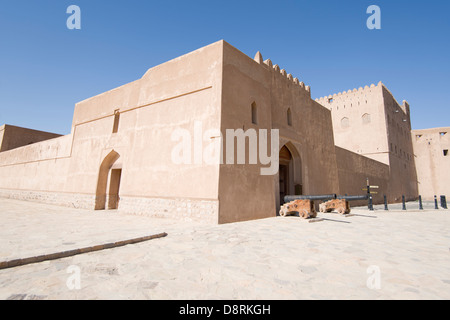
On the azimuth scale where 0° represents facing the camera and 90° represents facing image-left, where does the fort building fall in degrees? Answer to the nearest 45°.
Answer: approximately 315°

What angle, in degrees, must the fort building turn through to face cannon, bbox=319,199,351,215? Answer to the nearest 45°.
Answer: approximately 45° to its left
